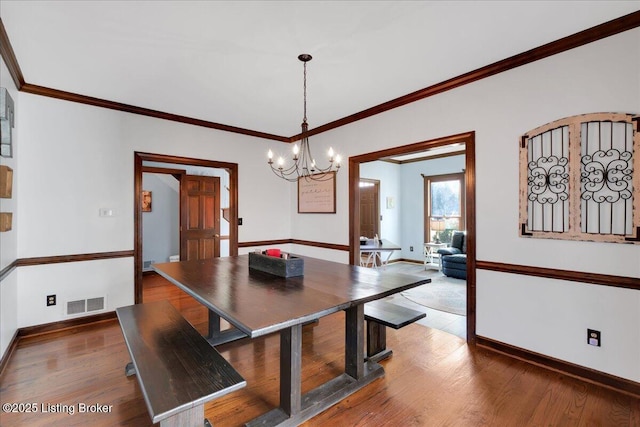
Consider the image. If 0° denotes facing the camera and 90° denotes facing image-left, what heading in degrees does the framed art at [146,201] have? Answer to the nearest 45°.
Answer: approximately 0°

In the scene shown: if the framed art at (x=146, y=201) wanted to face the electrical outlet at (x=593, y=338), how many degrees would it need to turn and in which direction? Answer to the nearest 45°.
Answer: approximately 45° to its left

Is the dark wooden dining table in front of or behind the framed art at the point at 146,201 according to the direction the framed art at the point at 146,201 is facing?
in front

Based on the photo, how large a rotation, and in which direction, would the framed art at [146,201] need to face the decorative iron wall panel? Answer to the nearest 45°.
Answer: approximately 45° to its left

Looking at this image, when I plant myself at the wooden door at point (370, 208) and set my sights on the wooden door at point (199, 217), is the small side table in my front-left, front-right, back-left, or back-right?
back-left

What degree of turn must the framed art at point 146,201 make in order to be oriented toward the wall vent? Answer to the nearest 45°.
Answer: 0° — it already faces it

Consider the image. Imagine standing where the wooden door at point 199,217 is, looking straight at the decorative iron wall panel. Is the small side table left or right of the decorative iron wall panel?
left

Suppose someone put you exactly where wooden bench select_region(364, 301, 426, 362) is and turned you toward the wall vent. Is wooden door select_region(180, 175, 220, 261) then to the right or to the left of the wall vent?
right

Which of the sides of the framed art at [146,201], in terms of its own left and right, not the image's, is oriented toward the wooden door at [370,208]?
left

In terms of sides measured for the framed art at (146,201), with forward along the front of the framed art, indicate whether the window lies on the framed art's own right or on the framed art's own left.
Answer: on the framed art's own left

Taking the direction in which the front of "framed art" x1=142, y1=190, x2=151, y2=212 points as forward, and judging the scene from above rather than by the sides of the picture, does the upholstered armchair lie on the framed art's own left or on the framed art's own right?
on the framed art's own left
